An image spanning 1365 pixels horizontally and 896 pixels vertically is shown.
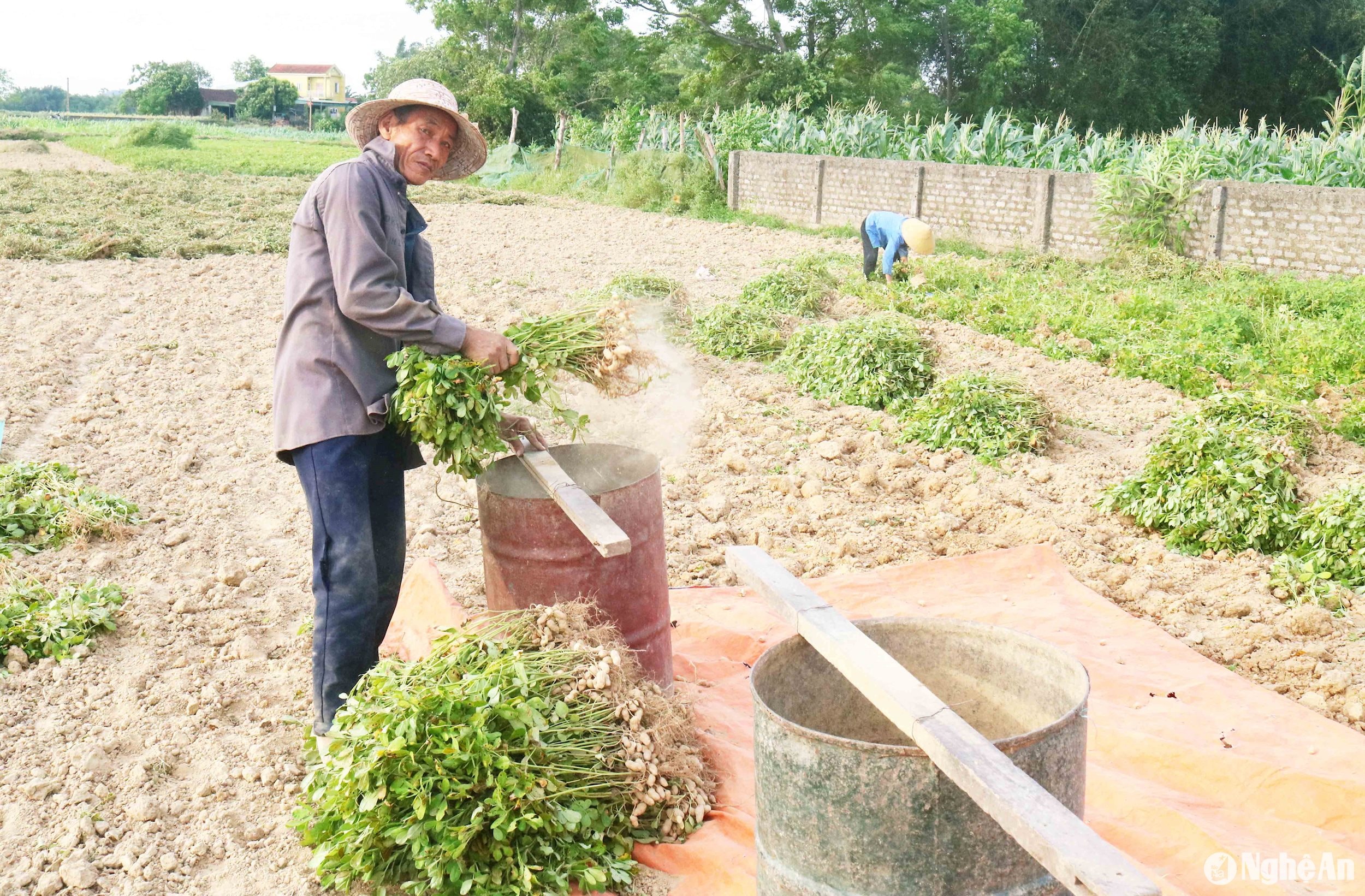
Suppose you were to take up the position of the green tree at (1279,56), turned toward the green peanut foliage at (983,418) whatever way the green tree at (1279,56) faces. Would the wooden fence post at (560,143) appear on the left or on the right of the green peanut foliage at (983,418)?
right

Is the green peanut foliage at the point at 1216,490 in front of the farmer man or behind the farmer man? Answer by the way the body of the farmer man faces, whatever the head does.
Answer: in front

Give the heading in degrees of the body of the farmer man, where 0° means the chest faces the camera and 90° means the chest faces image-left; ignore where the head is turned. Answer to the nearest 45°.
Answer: approximately 270°

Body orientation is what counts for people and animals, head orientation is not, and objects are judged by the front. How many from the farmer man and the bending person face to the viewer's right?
2

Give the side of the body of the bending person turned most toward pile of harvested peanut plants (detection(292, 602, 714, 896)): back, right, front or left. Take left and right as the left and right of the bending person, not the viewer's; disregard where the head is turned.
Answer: right

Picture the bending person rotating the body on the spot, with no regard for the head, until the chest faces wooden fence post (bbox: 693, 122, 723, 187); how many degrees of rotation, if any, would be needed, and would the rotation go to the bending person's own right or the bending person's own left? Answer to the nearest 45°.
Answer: approximately 90° to the bending person's own left

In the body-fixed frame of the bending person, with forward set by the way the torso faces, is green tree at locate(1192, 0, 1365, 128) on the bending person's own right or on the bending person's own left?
on the bending person's own left

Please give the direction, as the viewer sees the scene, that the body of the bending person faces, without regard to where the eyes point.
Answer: to the viewer's right

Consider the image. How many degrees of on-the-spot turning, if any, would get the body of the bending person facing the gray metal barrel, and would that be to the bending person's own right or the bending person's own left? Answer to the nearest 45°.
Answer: approximately 90° to the bending person's own right

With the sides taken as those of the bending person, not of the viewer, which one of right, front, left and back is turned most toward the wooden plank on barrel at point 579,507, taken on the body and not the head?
right

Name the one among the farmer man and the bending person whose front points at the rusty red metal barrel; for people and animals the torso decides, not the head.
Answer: the farmer man

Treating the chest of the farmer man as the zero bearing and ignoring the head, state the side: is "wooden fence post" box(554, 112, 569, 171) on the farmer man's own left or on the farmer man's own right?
on the farmer man's own left

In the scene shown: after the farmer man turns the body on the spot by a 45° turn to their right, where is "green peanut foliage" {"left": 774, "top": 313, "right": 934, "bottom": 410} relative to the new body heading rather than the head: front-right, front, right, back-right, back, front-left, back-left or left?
left
